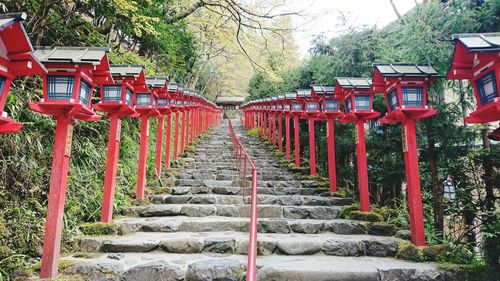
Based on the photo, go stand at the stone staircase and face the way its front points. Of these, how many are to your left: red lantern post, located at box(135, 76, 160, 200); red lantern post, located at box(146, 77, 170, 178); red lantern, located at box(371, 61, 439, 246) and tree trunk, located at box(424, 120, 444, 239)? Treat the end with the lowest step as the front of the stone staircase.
2

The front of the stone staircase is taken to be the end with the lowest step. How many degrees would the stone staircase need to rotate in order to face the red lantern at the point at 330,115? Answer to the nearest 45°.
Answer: approximately 135° to its left

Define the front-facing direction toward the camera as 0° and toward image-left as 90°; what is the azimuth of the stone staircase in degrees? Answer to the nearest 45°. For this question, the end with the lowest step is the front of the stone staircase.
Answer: approximately 0°

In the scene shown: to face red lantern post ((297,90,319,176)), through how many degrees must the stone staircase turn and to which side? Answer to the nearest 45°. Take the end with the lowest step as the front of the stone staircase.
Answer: approximately 135° to its left

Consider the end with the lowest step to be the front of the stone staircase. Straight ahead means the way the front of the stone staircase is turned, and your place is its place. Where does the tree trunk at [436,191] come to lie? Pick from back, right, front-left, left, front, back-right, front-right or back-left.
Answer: left

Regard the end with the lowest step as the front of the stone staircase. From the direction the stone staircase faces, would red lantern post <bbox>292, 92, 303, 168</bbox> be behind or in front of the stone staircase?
behind

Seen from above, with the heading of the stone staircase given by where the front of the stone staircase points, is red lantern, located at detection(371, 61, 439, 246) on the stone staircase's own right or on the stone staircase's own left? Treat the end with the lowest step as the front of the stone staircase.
on the stone staircase's own left

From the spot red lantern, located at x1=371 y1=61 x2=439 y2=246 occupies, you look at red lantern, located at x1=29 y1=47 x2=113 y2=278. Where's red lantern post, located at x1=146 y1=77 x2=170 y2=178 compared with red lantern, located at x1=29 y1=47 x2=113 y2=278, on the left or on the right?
right
